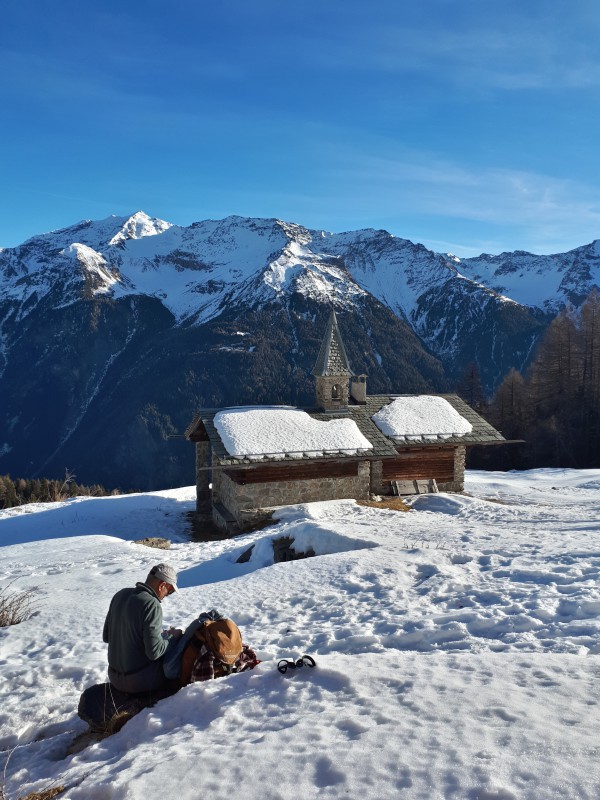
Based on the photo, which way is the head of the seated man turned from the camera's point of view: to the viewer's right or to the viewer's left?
to the viewer's right

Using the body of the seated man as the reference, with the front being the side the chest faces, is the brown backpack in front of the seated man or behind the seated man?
in front

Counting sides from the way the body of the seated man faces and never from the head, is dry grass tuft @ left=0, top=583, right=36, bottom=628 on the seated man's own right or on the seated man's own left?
on the seated man's own left

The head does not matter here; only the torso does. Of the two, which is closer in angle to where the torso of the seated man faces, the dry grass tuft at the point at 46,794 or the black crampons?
the black crampons

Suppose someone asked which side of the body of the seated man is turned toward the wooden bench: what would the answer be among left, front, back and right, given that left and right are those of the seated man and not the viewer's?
front

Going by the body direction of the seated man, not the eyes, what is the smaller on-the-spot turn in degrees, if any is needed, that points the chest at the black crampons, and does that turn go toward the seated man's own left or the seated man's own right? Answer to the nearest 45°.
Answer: approximately 45° to the seated man's own right

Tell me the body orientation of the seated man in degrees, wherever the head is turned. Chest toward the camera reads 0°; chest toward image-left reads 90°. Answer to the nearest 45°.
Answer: approximately 225°

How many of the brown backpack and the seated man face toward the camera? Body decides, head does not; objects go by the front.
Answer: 0

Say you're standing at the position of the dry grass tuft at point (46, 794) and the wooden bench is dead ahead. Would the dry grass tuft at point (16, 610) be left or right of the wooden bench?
left
